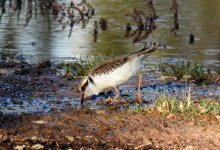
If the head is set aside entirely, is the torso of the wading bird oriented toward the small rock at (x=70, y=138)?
no

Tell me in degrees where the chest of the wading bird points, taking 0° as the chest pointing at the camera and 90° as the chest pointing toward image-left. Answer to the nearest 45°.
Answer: approximately 90°
